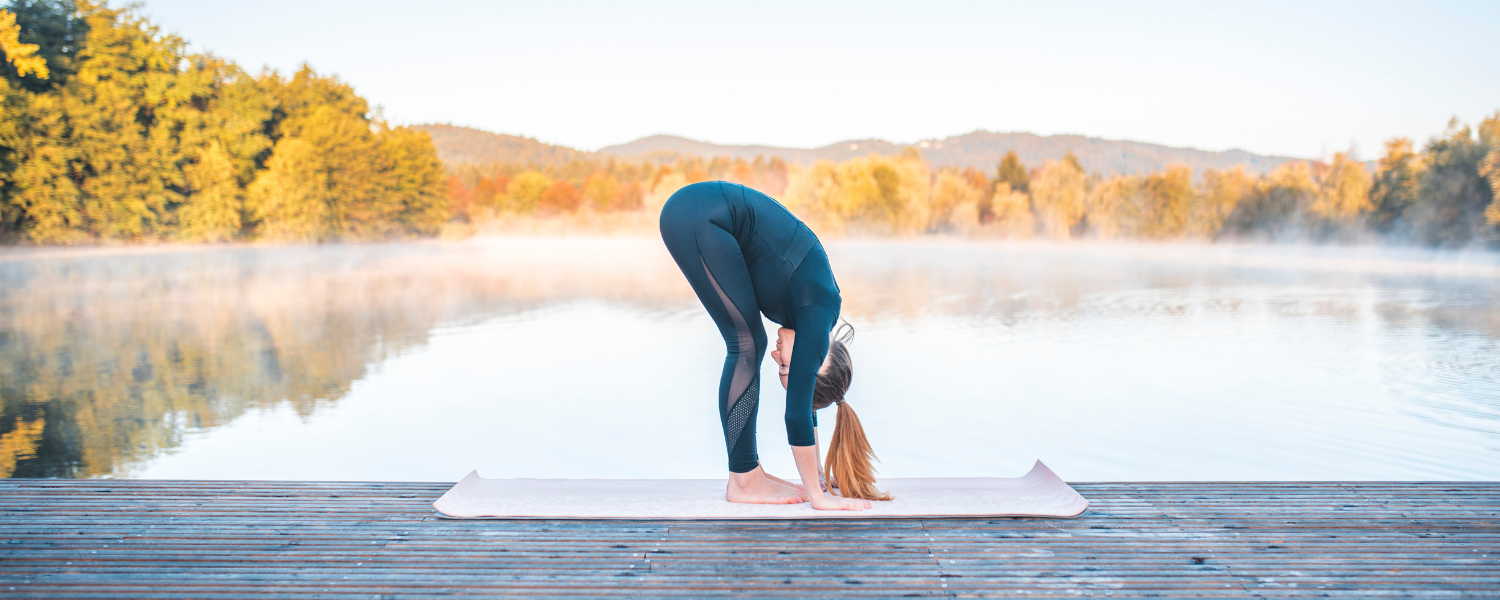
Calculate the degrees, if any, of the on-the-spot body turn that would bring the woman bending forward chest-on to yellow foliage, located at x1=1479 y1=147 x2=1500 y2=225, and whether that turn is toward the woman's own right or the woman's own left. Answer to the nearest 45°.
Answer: approximately 45° to the woman's own left

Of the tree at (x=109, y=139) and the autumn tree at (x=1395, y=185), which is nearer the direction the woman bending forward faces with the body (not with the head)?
the autumn tree

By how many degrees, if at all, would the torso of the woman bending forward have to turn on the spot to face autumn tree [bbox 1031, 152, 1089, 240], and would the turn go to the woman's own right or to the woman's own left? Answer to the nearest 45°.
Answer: approximately 90° to the woman's own left

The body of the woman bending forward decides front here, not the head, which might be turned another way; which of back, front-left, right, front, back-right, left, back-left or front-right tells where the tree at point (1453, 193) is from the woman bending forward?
front-left

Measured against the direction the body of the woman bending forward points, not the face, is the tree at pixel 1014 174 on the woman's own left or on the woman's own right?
on the woman's own left

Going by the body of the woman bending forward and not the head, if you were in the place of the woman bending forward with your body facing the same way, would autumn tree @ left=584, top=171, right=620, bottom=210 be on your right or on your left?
on your left

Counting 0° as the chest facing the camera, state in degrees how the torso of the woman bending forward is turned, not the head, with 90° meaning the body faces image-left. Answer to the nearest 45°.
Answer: approximately 270°

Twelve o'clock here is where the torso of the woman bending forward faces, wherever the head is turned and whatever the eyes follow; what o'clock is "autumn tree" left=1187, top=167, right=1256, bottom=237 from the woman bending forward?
The autumn tree is roughly at 10 o'clock from the woman bending forward.

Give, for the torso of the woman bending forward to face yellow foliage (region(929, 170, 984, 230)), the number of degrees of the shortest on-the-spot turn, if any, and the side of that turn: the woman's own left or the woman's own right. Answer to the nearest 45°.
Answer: approximately 90° to the woman's own left
